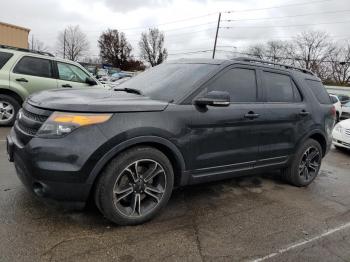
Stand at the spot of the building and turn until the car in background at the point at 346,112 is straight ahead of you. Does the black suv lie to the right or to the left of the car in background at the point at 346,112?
right

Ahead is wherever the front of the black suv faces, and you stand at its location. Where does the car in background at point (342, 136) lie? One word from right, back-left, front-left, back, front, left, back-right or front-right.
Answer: back

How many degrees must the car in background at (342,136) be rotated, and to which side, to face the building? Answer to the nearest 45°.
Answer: approximately 45° to its right

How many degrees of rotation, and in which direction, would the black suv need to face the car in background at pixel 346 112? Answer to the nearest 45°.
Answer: approximately 180°

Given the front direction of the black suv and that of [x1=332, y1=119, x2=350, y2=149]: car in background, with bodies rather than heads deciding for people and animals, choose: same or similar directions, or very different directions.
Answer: same or similar directions

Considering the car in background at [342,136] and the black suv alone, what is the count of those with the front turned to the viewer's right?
0

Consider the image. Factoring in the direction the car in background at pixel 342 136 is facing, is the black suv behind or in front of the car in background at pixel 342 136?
in front

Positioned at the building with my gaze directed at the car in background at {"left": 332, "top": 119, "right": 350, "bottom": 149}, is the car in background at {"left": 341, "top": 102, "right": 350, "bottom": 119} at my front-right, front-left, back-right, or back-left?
front-left

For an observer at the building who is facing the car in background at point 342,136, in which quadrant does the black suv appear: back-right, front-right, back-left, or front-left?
front-right

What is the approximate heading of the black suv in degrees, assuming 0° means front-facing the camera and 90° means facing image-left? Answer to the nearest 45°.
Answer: approximately 45°

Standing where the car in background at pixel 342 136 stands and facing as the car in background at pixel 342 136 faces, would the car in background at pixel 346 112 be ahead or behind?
behind
